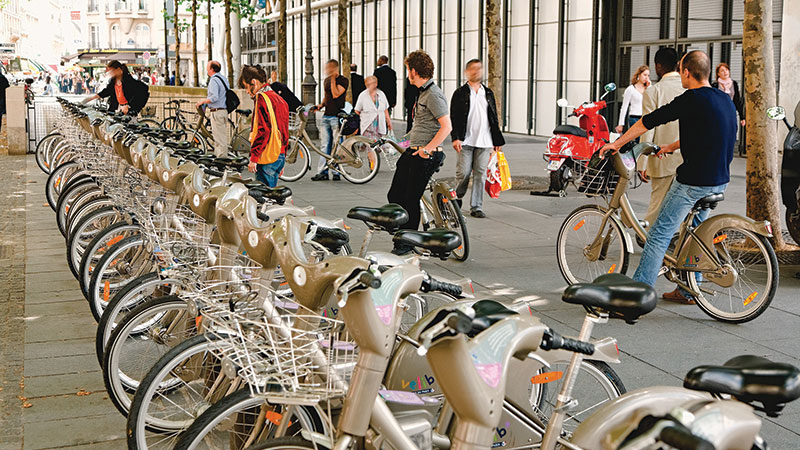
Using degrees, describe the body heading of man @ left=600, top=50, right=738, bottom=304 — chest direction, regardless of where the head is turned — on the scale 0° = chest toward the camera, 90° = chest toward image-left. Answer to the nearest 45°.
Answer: approximately 135°

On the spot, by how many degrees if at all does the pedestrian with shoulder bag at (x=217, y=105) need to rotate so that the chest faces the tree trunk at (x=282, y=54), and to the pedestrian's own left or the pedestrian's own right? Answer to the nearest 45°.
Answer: approximately 90° to the pedestrian's own right

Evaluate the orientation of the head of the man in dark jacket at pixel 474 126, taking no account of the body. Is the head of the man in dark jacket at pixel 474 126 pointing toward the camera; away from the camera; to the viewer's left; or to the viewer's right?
toward the camera

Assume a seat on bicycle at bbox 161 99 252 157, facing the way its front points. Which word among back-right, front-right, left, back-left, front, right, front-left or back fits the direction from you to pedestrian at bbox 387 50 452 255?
left

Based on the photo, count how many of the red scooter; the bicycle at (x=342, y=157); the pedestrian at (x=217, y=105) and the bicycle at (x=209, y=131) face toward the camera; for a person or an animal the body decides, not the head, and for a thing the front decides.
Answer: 0

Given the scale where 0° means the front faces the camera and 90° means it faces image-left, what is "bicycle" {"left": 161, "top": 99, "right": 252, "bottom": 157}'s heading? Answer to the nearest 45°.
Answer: approximately 90°

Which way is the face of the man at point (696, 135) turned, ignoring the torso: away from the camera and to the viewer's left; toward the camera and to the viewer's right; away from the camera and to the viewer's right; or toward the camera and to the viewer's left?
away from the camera and to the viewer's left

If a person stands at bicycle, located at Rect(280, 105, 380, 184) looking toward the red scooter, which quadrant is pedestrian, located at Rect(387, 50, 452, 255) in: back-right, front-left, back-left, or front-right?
front-right

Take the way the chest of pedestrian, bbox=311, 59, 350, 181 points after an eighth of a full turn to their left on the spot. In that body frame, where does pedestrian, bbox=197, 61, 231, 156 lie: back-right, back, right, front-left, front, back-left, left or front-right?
back-right

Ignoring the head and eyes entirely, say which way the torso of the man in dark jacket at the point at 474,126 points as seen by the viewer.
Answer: toward the camera

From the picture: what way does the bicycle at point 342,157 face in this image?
to the viewer's left

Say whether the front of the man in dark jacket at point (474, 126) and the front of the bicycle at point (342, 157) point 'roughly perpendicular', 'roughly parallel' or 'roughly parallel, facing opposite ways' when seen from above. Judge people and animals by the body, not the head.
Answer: roughly perpendicular
